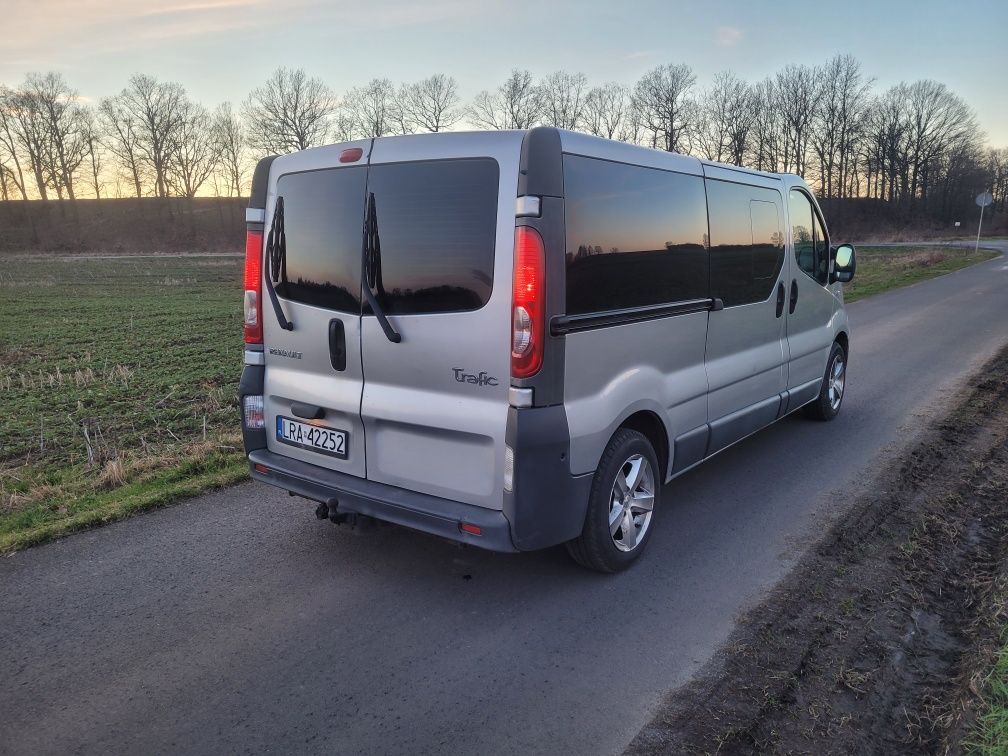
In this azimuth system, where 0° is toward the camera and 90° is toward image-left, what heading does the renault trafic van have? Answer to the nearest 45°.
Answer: approximately 225°
